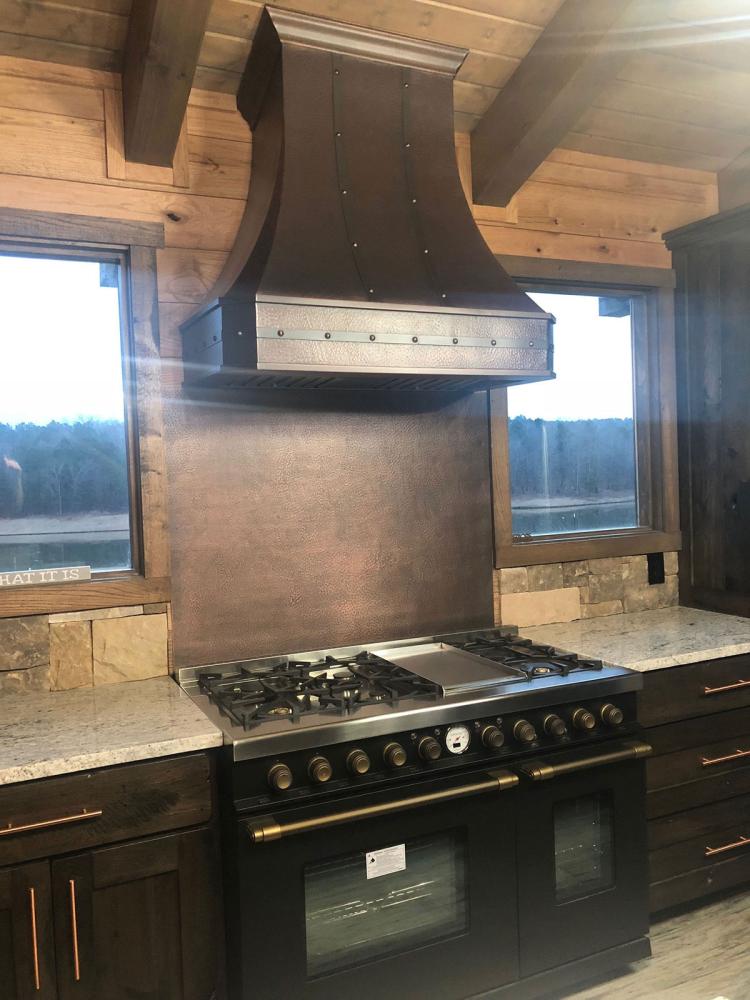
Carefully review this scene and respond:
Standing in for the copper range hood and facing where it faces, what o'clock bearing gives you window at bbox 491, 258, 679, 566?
The window is roughly at 9 o'clock from the copper range hood.

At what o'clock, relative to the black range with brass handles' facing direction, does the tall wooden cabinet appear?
The tall wooden cabinet is roughly at 9 o'clock from the black range with brass handles.

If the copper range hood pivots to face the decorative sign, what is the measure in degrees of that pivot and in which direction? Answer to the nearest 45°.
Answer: approximately 135° to its right

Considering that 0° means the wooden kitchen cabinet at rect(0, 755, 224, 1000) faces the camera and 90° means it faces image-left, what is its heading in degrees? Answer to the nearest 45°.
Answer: approximately 315°

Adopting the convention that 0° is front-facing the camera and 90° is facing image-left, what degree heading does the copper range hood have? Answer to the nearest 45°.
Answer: approximately 315°

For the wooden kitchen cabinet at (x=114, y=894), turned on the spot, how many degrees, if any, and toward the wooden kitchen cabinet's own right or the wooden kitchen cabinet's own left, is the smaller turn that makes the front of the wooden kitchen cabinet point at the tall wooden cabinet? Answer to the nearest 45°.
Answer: approximately 45° to the wooden kitchen cabinet's own left

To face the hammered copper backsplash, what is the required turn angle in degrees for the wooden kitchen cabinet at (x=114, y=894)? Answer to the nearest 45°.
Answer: approximately 90° to its left

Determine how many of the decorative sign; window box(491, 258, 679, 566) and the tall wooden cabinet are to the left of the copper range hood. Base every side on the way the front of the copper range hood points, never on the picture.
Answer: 2
